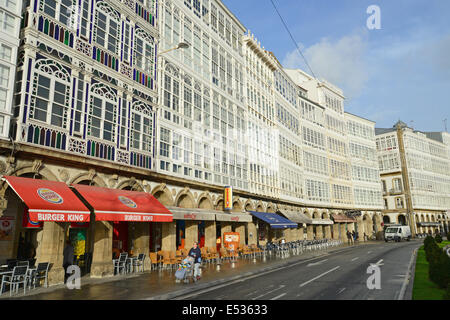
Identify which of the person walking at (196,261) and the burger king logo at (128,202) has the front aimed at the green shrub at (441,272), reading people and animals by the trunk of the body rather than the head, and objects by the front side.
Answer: the burger king logo

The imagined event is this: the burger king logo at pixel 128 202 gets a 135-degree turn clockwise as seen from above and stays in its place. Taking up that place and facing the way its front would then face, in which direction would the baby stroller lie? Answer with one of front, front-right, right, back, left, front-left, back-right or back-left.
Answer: back-left

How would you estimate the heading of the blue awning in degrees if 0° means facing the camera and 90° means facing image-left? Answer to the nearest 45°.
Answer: approximately 315°

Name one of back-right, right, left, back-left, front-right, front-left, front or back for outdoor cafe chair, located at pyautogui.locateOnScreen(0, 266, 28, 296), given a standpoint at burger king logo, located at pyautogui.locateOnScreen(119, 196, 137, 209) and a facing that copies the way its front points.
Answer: right

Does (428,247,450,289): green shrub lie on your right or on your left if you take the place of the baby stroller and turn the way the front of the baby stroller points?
on your left

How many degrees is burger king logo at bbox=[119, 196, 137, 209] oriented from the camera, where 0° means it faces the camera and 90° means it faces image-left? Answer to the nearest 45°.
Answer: approximately 315°

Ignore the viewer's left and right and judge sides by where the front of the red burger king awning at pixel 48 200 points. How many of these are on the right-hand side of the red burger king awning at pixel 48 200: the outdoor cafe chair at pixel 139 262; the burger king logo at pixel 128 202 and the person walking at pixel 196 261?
0

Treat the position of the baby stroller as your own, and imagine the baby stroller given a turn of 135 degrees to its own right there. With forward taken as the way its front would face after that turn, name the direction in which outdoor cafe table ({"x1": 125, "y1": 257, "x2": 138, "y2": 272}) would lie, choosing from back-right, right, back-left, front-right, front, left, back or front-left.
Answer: front-left

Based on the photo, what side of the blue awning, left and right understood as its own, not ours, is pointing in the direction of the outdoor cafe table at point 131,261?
right

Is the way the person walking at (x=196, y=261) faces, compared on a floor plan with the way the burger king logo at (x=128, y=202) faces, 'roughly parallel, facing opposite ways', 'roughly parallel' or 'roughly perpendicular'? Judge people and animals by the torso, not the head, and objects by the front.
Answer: roughly perpendicular

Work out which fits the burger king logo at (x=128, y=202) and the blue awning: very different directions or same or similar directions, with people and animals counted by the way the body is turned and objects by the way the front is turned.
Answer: same or similar directions

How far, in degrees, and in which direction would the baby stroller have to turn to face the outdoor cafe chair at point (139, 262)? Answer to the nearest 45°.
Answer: approximately 90° to its right

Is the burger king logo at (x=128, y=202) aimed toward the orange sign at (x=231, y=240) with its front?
no

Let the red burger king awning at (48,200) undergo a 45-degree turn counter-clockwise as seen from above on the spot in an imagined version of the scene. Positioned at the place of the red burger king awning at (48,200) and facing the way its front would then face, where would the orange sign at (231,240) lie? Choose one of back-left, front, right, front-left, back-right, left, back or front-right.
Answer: front-left

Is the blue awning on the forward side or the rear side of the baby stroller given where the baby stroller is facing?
on the rear side

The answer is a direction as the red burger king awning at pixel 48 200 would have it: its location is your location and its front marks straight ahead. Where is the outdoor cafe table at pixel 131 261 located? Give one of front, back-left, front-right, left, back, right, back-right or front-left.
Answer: left

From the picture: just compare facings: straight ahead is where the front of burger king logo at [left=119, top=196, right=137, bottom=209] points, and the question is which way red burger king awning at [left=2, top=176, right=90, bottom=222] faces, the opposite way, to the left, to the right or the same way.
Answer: the same way

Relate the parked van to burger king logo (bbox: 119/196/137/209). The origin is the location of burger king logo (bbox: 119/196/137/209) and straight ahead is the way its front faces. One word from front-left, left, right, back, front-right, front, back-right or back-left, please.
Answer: left
